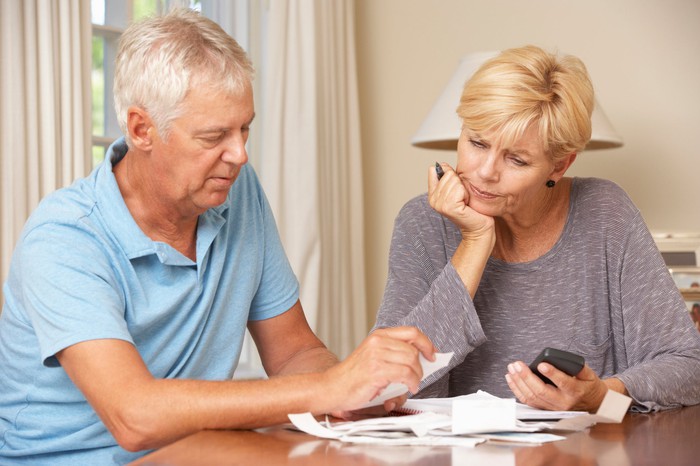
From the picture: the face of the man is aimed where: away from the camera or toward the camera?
toward the camera

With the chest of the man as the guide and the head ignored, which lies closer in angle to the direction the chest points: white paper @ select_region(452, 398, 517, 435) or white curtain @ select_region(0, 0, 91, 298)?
the white paper

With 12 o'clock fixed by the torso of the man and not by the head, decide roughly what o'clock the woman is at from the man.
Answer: The woman is roughly at 10 o'clock from the man.

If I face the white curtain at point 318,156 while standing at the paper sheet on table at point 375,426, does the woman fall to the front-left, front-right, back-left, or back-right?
front-right

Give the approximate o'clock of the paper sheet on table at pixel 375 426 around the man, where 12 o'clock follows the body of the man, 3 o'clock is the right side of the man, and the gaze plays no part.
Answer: The paper sheet on table is roughly at 12 o'clock from the man.

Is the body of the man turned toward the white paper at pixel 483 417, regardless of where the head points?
yes

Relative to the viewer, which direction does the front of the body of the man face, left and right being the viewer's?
facing the viewer and to the right of the viewer

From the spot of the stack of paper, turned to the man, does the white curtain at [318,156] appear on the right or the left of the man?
right

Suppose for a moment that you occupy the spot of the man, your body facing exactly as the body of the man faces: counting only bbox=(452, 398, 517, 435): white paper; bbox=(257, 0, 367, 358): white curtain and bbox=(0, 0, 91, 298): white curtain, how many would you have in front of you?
1

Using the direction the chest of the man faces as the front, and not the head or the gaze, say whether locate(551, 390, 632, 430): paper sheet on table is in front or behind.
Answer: in front

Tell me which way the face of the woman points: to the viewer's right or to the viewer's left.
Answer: to the viewer's left

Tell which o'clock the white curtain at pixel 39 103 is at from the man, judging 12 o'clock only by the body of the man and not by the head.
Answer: The white curtain is roughly at 7 o'clock from the man.

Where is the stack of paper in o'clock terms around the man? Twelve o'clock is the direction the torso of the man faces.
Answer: The stack of paper is roughly at 12 o'clock from the man.

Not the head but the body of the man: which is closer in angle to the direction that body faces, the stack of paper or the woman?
the stack of paper

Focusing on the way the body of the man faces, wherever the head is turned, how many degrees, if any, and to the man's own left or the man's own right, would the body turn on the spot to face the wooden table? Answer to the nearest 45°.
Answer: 0° — they already face it
